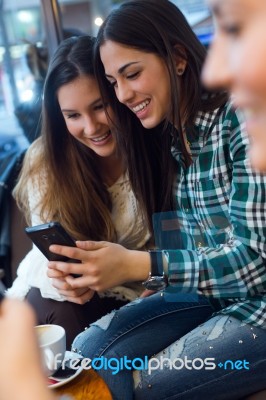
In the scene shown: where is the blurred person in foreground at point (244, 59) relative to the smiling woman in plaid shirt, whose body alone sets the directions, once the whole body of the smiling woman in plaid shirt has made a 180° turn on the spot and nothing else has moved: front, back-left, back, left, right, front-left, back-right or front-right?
back-right

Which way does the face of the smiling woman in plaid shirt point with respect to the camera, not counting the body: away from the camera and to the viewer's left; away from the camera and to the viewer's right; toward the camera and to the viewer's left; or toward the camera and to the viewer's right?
toward the camera and to the viewer's left

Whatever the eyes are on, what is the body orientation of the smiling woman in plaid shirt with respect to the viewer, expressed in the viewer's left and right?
facing the viewer and to the left of the viewer
